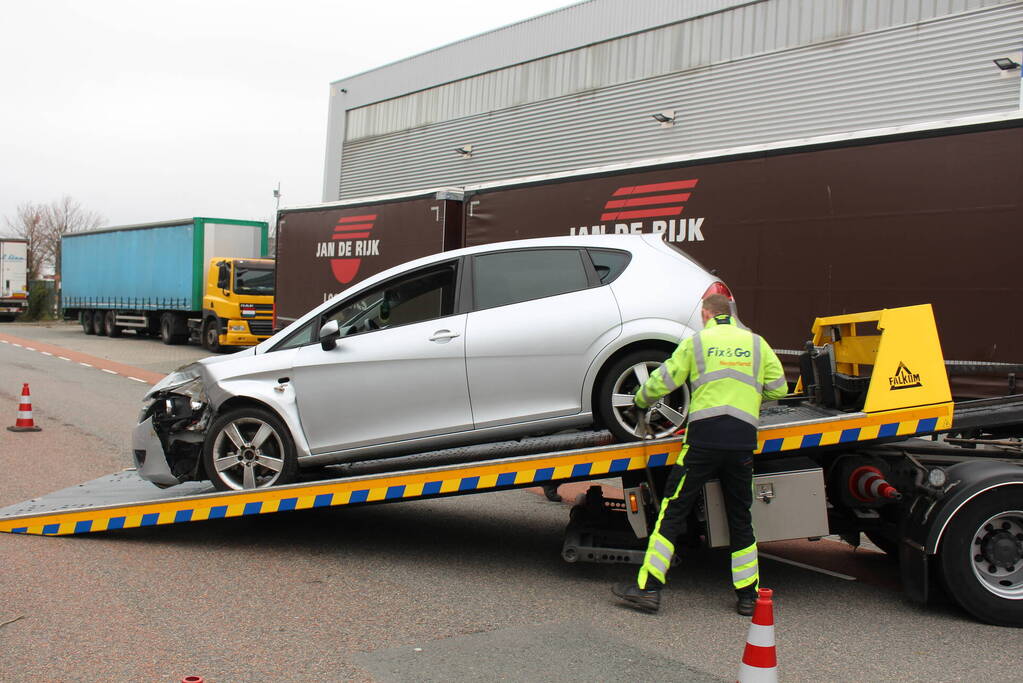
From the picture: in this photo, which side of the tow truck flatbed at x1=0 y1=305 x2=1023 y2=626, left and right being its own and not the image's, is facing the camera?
right

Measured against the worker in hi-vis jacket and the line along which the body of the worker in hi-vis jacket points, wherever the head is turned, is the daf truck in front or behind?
in front

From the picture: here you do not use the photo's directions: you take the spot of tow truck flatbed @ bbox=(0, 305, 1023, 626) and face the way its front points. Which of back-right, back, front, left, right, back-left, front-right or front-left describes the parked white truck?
back-left

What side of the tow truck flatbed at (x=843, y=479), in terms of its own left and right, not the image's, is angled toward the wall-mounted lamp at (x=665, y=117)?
left

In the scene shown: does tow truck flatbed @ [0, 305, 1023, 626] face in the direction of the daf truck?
no

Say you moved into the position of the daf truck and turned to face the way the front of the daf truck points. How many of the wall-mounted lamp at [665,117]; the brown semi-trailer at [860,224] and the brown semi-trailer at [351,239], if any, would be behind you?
0

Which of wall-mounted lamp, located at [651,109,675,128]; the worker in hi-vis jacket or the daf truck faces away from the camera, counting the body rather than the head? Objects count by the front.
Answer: the worker in hi-vis jacket

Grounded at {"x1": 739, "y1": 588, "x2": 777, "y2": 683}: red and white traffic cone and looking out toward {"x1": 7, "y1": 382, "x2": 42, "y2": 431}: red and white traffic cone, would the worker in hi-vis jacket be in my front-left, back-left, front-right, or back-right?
front-right

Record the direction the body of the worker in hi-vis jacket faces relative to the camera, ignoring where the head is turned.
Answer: away from the camera

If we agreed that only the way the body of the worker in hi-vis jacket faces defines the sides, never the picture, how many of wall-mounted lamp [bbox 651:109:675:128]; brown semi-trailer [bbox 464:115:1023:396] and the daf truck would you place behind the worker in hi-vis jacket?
0

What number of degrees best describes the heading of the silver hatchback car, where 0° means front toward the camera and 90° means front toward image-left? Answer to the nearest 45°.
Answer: approximately 90°

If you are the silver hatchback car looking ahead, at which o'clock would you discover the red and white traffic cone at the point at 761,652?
The red and white traffic cone is roughly at 8 o'clock from the silver hatchback car.

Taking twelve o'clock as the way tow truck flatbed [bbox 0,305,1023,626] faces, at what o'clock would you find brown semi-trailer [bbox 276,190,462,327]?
The brown semi-trailer is roughly at 8 o'clock from the tow truck flatbed.

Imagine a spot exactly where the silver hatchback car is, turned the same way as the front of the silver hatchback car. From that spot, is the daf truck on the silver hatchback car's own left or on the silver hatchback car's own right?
on the silver hatchback car's own right

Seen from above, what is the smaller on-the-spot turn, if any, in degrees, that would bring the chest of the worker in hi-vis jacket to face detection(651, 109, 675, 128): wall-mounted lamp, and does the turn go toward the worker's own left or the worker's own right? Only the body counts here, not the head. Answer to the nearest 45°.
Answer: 0° — they already face it

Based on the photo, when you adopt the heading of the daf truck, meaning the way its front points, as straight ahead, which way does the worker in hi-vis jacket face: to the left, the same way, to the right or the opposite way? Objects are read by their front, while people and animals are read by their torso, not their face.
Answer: to the left

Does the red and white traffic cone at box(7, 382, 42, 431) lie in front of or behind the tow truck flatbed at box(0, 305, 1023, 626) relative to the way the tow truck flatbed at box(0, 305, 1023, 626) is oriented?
behind

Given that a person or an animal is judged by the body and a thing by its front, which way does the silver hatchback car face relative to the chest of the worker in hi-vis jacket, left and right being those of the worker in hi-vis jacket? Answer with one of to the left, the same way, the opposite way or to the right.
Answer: to the left

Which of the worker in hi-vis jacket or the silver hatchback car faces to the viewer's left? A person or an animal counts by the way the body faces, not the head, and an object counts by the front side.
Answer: the silver hatchback car

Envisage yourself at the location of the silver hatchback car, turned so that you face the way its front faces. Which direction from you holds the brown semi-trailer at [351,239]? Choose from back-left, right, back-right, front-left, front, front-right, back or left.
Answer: right
